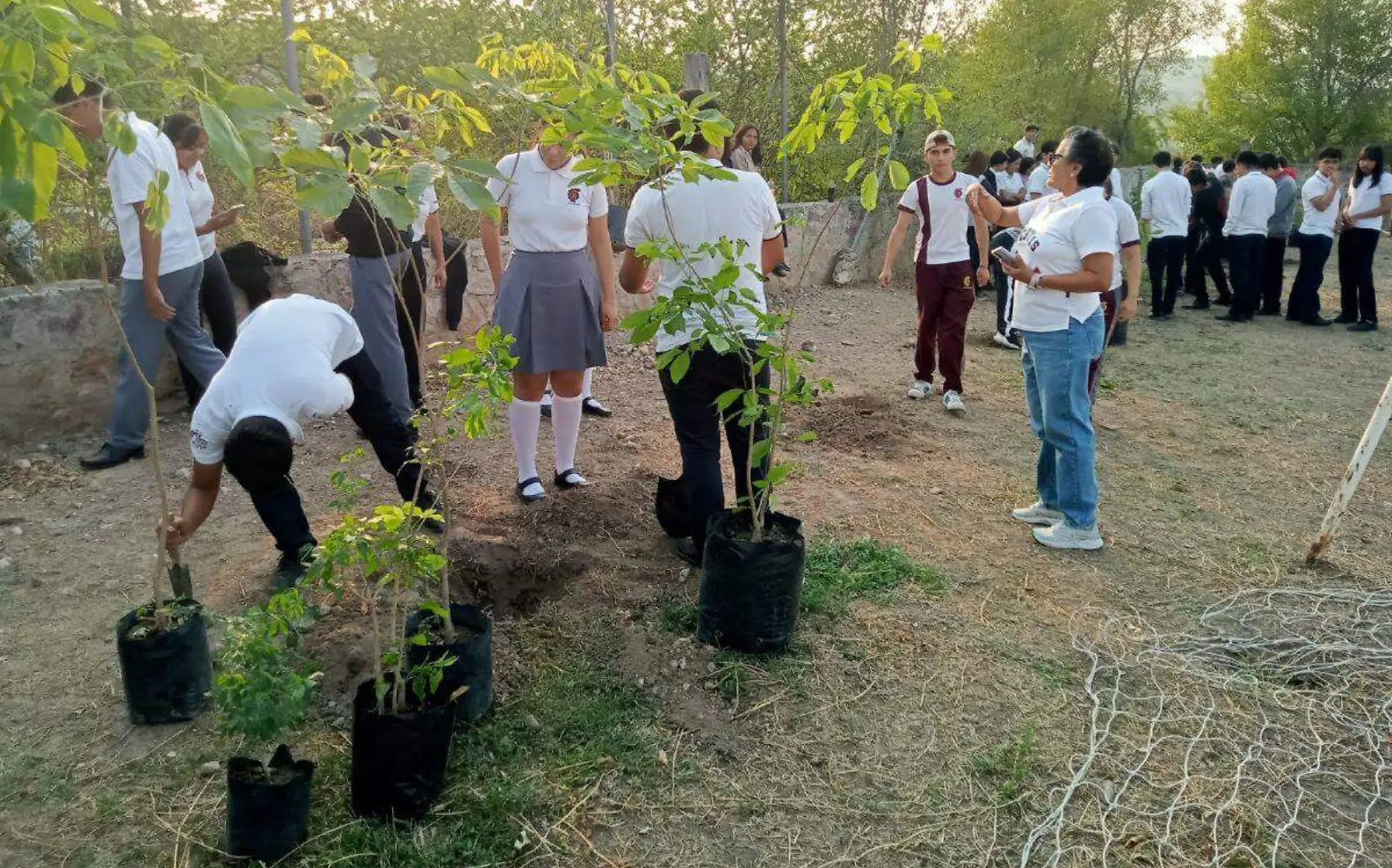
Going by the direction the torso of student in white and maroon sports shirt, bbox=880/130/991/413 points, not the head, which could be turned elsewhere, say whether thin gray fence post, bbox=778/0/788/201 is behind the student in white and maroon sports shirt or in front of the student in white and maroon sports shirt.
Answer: behind

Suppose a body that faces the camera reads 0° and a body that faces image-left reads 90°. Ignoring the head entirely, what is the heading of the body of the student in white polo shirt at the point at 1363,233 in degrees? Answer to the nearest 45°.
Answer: approximately 45°

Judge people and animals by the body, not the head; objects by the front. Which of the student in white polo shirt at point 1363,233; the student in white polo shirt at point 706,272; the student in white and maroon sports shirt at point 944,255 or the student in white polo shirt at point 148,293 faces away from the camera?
the student in white polo shirt at point 706,272

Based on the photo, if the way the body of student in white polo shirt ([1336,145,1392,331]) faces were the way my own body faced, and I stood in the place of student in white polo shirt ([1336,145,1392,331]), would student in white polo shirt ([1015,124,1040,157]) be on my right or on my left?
on my right

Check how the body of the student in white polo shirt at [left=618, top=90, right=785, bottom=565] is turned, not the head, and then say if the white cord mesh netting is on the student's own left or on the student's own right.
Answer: on the student's own right

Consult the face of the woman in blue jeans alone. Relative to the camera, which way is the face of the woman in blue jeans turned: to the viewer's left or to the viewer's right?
to the viewer's left

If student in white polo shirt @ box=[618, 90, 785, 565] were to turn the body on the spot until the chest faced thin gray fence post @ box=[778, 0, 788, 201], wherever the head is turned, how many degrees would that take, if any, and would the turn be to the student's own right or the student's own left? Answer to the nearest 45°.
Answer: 0° — they already face it
